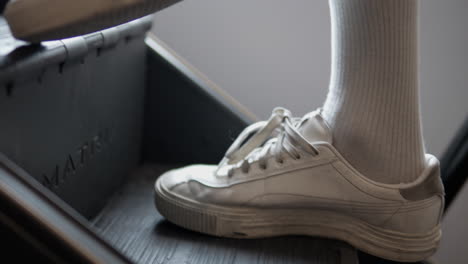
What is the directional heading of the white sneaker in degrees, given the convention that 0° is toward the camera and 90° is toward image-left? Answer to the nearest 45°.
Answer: approximately 90°
